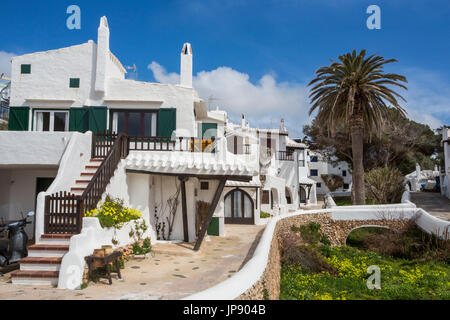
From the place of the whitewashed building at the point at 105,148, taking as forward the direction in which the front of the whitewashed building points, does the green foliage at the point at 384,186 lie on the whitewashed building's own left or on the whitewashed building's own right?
on the whitewashed building's own left

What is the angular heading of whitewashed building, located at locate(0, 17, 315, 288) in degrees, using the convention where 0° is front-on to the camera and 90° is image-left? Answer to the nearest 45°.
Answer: approximately 0°

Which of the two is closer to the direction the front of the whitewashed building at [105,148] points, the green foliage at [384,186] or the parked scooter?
the parked scooter

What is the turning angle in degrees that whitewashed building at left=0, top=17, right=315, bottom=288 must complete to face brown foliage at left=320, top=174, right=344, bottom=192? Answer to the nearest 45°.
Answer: approximately 135° to its left

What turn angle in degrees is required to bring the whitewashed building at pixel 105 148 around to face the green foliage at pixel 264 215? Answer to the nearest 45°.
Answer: approximately 135° to its left

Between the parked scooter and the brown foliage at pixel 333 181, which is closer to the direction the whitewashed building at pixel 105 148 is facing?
the parked scooter

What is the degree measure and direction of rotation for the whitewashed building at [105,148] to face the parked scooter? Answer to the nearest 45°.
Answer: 0° — it already faces it
